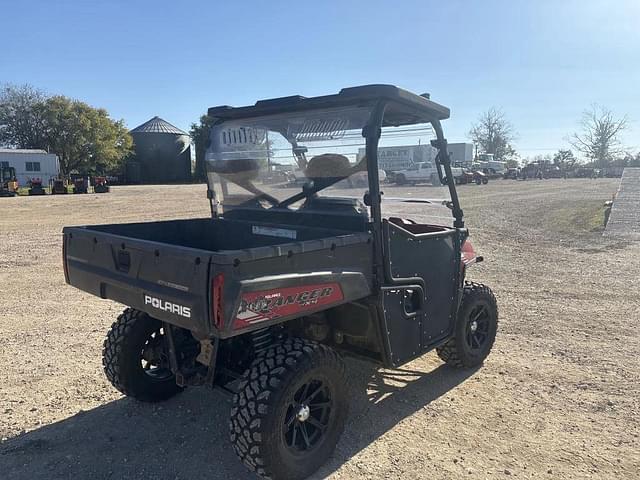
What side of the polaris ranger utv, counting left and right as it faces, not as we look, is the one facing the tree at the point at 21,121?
left

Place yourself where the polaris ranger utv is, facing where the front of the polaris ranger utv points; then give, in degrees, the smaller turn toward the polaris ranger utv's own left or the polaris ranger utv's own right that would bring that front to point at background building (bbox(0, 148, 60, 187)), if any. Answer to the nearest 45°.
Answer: approximately 90° to the polaris ranger utv's own left

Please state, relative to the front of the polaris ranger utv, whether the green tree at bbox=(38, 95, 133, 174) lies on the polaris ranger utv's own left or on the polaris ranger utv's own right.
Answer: on the polaris ranger utv's own left

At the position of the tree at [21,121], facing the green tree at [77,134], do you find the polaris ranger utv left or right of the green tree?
right

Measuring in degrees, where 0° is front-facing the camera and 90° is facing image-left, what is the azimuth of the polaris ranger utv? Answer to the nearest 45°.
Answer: approximately 225°
